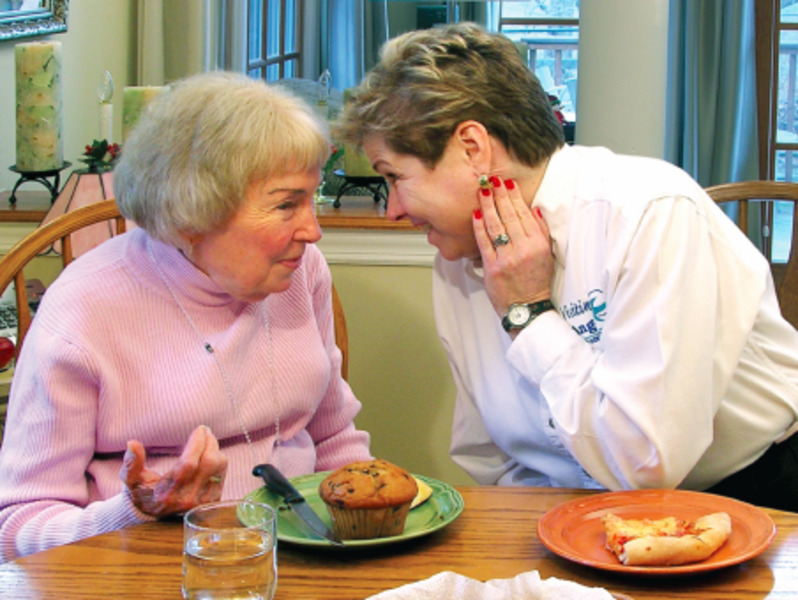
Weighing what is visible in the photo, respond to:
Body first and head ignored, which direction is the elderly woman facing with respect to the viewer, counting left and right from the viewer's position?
facing the viewer and to the right of the viewer

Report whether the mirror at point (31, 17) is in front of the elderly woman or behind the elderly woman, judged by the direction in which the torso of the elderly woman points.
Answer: behind

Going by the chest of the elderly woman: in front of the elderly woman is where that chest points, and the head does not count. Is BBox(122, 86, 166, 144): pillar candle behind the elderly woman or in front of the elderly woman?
behind

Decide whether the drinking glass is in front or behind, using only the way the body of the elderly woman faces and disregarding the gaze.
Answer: in front
